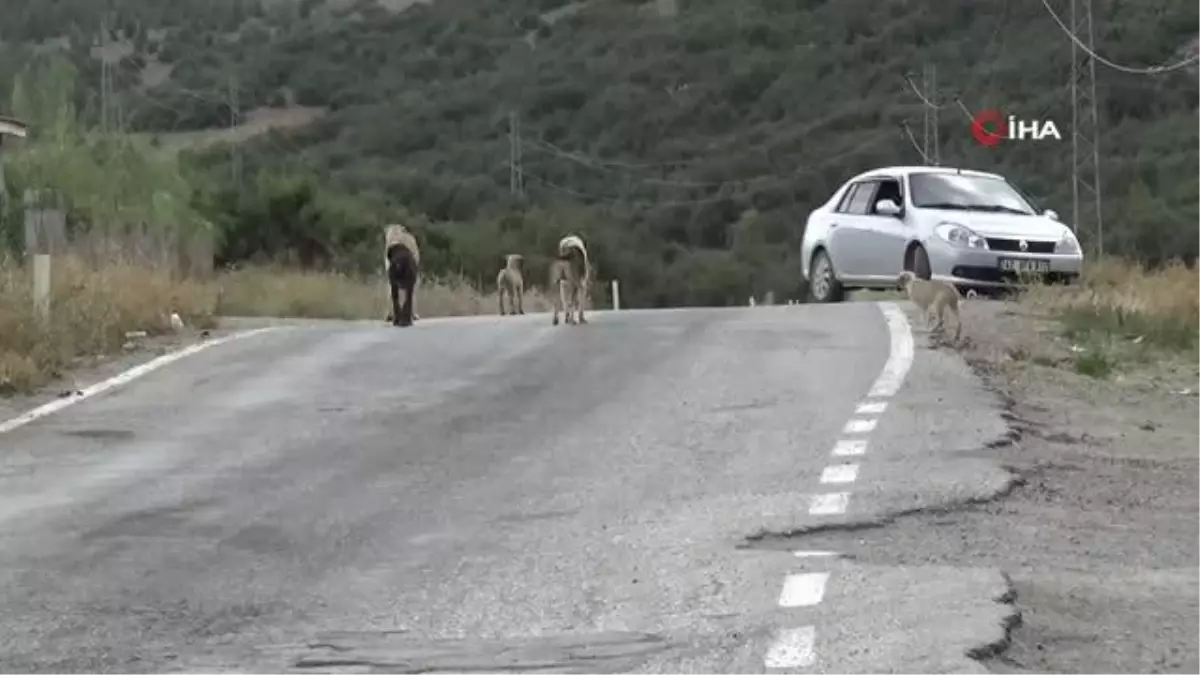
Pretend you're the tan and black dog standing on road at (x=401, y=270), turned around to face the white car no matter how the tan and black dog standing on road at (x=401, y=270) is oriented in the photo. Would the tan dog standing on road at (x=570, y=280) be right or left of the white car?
right

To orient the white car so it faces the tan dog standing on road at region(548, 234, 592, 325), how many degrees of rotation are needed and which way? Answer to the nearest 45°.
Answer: approximately 90° to its right

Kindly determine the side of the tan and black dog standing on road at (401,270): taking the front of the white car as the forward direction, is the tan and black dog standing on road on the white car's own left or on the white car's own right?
on the white car's own right
